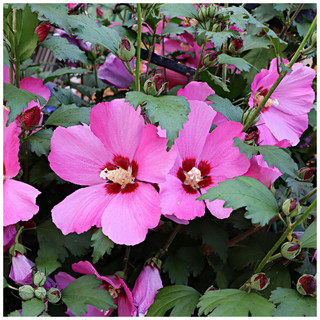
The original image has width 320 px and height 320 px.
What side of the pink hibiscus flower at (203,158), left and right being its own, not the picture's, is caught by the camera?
front

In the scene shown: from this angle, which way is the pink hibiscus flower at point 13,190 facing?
toward the camera

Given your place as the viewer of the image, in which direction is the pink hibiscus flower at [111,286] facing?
facing the viewer and to the left of the viewer
